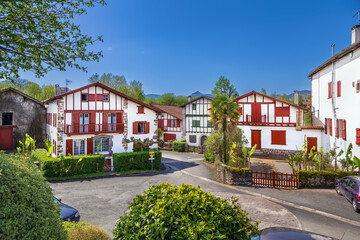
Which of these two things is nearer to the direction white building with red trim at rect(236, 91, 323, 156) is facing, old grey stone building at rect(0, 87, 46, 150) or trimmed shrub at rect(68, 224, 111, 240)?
the trimmed shrub

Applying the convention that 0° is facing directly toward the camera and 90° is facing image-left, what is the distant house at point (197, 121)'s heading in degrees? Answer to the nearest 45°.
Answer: approximately 0°

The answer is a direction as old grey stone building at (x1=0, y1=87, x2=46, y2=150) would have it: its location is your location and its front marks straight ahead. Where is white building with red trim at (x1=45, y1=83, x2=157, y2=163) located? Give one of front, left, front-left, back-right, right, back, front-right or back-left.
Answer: front-left

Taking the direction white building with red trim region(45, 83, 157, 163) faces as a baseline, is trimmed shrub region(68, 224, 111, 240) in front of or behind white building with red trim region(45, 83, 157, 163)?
in front

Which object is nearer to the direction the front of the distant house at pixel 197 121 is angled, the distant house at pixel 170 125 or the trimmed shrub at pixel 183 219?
the trimmed shrub

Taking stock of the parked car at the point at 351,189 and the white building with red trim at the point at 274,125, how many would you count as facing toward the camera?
1

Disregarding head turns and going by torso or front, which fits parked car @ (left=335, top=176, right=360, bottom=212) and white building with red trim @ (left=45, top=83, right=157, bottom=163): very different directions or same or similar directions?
very different directions

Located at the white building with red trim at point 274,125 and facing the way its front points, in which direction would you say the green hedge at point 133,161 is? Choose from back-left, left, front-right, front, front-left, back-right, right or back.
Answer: front-right
